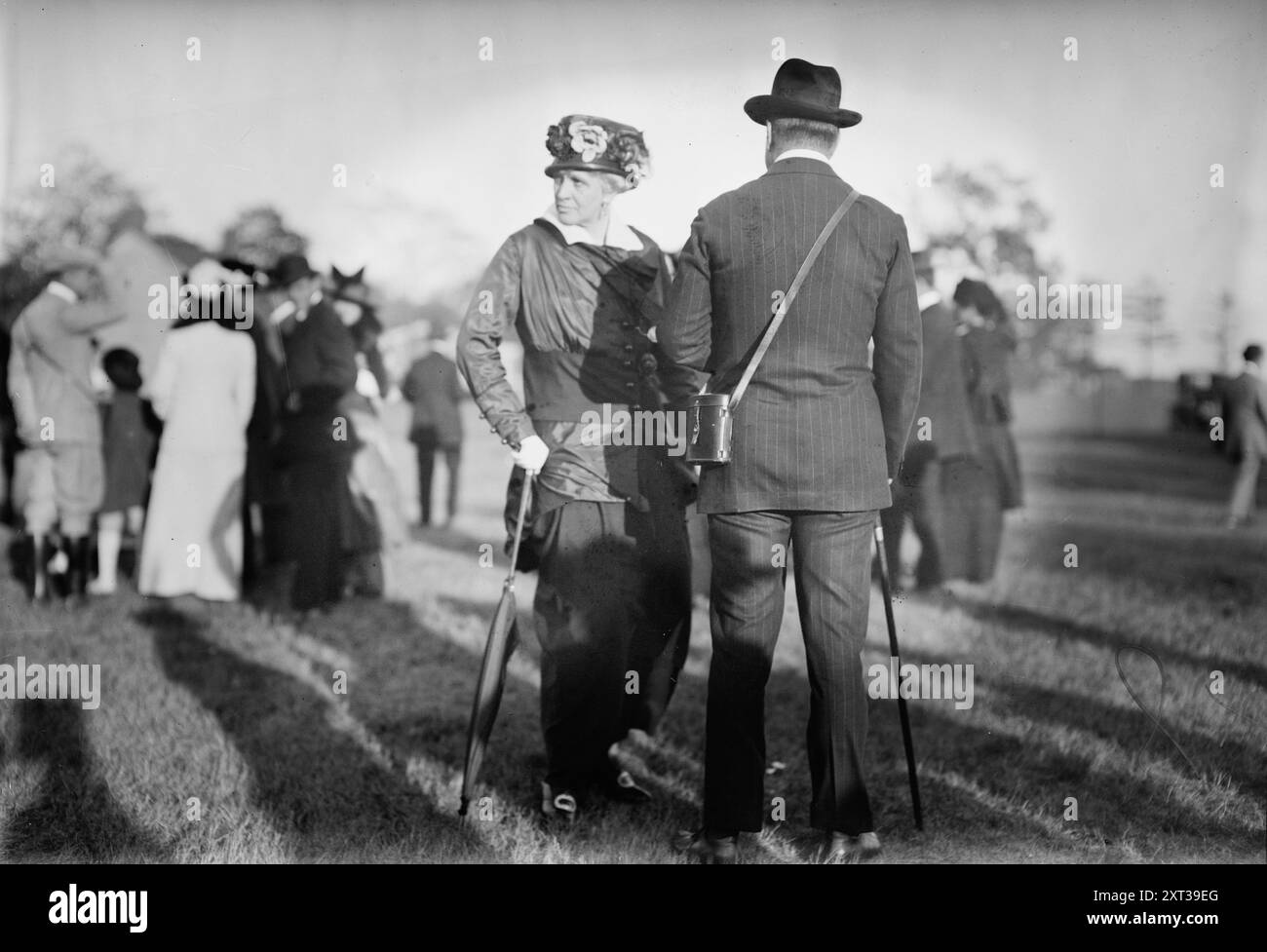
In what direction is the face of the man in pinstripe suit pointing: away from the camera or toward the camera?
away from the camera

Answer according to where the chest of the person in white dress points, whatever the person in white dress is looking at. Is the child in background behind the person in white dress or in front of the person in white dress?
in front

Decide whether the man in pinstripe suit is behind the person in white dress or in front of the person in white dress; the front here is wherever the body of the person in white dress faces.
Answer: behind

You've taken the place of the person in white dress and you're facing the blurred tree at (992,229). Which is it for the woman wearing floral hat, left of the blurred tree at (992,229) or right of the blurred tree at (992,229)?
right

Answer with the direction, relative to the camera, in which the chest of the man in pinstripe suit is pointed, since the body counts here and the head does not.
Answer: away from the camera

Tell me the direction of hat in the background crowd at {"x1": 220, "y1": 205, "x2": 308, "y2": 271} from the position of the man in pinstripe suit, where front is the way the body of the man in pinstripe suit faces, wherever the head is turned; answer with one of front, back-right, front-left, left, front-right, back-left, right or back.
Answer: front-left

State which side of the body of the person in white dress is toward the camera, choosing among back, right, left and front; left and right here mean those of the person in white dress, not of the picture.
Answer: back

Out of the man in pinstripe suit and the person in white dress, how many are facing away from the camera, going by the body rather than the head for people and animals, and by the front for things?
2

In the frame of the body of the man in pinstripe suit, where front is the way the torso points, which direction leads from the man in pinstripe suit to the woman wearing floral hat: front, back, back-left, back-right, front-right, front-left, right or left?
front-left
